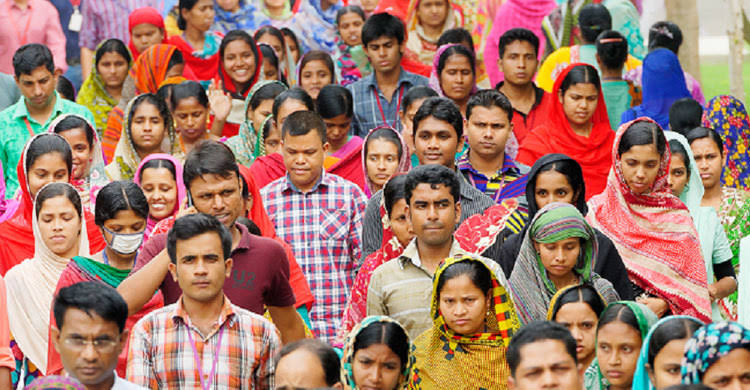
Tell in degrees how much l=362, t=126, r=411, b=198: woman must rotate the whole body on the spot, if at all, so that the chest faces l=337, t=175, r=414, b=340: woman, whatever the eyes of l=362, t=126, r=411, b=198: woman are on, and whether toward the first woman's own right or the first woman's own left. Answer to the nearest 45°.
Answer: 0° — they already face them

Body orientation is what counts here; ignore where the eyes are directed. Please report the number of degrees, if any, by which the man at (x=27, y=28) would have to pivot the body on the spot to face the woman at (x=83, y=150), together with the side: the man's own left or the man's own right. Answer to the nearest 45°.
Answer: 0° — they already face them

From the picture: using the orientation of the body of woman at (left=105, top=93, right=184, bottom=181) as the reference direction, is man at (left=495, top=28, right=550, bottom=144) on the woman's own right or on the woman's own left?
on the woman's own left

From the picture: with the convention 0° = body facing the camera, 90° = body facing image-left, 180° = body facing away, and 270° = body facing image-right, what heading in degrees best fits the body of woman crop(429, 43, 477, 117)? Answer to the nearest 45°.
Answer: approximately 0°

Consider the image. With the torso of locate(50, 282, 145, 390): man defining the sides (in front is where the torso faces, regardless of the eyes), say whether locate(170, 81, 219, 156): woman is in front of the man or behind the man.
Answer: behind

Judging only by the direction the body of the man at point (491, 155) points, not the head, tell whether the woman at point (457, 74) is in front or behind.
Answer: behind

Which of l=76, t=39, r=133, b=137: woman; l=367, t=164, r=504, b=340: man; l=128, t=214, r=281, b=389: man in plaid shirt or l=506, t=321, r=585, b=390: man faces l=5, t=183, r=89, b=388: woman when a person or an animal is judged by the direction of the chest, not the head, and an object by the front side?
l=76, t=39, r=133, b=137: woman

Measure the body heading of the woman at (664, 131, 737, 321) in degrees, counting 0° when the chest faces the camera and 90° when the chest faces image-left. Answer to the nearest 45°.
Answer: approximately 45°

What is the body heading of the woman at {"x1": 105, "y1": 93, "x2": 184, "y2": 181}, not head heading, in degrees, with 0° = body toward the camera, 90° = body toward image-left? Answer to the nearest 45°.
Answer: approximately 0°

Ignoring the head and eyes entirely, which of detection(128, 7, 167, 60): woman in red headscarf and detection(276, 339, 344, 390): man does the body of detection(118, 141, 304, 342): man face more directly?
the man

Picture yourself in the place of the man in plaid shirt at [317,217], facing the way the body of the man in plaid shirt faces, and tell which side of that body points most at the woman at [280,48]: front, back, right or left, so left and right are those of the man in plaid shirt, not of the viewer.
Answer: back

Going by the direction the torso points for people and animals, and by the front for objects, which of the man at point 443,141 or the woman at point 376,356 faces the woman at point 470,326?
the man

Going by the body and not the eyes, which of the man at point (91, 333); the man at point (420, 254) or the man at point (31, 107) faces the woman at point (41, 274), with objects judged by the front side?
the man at point (31, 107)
